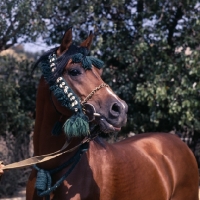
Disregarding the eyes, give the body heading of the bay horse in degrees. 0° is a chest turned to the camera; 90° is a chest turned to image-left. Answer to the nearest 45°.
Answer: approximately 45°
